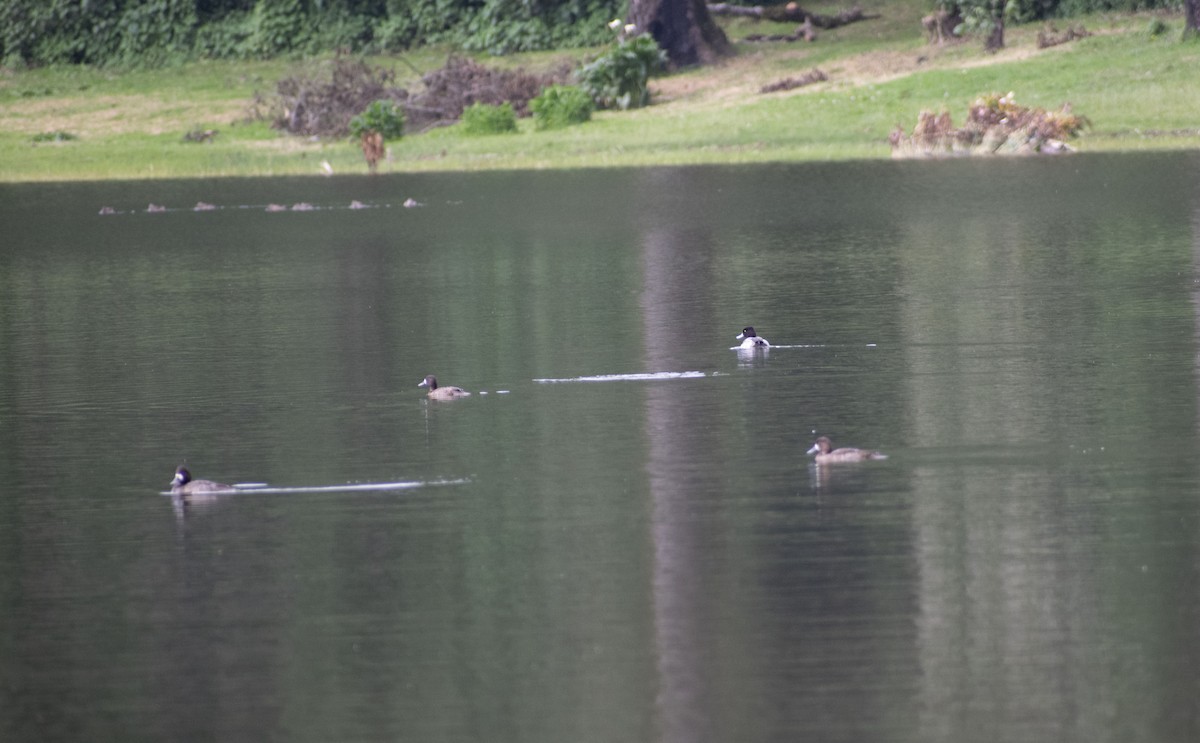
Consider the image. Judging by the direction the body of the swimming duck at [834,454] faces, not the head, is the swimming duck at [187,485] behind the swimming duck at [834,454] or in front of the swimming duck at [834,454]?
in front

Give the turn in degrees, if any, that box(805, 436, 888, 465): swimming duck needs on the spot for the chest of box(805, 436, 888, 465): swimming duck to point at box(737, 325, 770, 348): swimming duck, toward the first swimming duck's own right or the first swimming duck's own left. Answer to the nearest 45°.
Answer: approximately 90° to the first swimming duck's own right

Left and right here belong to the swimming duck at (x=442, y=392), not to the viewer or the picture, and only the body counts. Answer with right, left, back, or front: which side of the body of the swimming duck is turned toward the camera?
left

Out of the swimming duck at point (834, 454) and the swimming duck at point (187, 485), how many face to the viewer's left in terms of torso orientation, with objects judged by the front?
2

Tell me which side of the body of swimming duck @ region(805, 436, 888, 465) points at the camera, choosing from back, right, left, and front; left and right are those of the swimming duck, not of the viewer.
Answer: left

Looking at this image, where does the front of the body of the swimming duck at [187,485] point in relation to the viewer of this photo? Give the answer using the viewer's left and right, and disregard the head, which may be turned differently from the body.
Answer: facing to the left of the viewer

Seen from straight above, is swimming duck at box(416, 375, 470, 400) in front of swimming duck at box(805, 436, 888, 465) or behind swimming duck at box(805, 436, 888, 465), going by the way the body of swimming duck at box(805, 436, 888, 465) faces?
in front

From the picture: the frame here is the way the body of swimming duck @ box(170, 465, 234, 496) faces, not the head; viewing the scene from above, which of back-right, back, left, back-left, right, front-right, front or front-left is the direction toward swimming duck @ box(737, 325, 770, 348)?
back-right

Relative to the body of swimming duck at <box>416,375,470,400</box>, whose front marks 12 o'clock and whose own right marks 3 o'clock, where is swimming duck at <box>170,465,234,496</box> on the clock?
swimming duck at <box>170,465,234,496</box> is roughly at 10 o'clock from swimming duck at <box>416,375,470,400</box>.

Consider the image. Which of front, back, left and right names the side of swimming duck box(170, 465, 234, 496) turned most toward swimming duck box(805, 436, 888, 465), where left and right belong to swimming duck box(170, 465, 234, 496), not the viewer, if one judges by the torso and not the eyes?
back

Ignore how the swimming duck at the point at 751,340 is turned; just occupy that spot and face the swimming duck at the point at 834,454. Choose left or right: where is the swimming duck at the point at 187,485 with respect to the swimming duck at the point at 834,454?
right

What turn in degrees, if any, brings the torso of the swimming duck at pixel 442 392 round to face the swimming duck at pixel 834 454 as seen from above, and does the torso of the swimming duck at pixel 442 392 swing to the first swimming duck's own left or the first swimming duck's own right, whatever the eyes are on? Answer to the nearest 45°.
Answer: approximately 135° to the first swimming duck's own left
